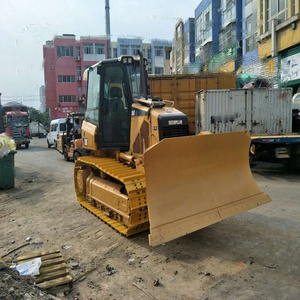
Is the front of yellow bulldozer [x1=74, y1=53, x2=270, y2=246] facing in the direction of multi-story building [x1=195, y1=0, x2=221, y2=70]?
no

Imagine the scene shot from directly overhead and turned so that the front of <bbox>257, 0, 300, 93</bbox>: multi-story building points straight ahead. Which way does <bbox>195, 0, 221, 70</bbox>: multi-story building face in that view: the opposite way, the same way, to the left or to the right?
the same way

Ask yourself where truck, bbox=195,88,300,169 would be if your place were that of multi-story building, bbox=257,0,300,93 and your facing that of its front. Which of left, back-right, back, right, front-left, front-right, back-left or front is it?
front-left

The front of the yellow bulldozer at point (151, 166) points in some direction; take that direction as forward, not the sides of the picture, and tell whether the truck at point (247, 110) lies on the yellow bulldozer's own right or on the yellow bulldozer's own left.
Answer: on the yellow bulldozer's own left

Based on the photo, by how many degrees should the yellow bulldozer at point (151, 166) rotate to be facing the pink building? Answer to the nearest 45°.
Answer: approximately 135° to its left

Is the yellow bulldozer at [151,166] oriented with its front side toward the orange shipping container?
no

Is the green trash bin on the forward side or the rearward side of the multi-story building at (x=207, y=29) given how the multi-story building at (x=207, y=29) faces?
on the forward side

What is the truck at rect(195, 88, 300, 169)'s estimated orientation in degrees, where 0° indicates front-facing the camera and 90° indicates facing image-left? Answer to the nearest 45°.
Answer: approximately 270°

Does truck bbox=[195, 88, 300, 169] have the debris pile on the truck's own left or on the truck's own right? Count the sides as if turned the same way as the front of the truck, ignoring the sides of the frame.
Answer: on the truck's own right

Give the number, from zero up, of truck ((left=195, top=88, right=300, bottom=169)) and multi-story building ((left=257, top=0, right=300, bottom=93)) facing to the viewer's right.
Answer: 1

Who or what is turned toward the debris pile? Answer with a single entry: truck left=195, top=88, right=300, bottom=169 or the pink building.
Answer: the pink building

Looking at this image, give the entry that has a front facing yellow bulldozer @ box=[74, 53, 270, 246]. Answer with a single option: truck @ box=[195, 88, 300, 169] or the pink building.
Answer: the pink building

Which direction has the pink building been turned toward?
toward the camera

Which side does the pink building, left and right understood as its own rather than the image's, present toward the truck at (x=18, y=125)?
front

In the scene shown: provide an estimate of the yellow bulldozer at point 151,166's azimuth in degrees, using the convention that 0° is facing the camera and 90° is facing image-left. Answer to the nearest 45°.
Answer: approximately 315°

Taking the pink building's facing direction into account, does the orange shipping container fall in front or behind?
in front

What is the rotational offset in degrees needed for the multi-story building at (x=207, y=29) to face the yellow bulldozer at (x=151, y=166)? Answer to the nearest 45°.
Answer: approximately 45° to its left

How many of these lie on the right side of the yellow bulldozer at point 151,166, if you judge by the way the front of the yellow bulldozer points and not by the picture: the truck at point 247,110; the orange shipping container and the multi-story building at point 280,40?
0

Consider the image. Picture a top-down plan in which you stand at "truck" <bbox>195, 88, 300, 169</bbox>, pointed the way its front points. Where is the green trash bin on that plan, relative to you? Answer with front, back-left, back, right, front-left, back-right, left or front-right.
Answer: back-right

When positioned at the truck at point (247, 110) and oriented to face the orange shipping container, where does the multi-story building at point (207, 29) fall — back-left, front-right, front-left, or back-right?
front-right
